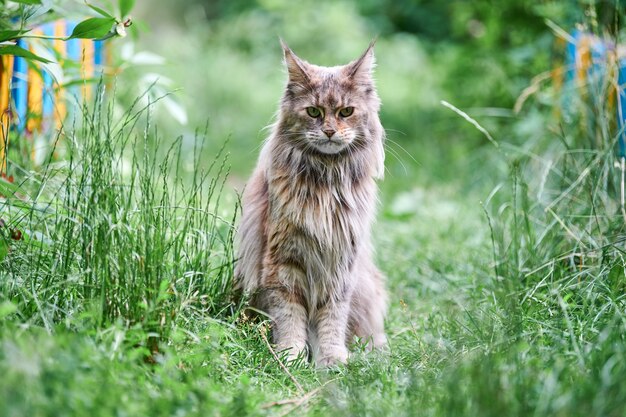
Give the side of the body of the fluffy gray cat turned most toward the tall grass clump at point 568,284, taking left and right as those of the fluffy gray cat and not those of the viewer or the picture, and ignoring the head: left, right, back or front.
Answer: left

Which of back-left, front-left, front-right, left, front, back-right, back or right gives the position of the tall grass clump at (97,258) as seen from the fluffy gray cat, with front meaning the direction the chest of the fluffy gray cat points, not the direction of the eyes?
front-right

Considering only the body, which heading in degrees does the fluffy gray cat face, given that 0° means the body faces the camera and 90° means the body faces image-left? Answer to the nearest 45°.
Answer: approximately 0°
